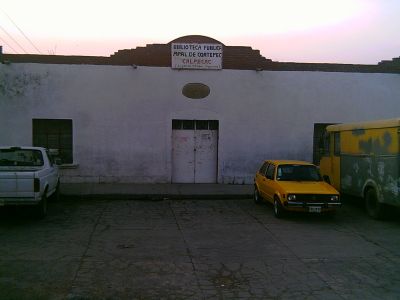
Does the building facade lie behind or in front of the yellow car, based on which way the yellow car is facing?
behind

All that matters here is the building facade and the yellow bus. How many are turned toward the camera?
1

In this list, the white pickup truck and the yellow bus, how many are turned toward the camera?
0

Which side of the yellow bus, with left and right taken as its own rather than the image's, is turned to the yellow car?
left

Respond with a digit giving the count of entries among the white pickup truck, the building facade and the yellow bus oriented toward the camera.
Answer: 1

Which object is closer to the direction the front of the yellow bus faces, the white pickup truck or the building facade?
the building facade

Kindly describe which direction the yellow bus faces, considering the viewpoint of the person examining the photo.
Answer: facing away from the viewer and to the left of the viewer

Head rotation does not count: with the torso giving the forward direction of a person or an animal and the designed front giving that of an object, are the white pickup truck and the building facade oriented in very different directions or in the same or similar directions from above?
very different directions

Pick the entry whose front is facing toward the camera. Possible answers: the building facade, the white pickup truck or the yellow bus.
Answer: the building facade
